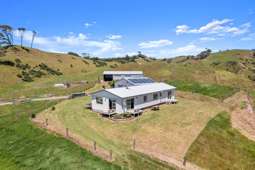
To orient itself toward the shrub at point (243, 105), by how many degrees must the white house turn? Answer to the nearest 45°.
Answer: approximately 45° to its left

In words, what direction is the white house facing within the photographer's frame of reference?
facing the viewer and to the right of the viewer
